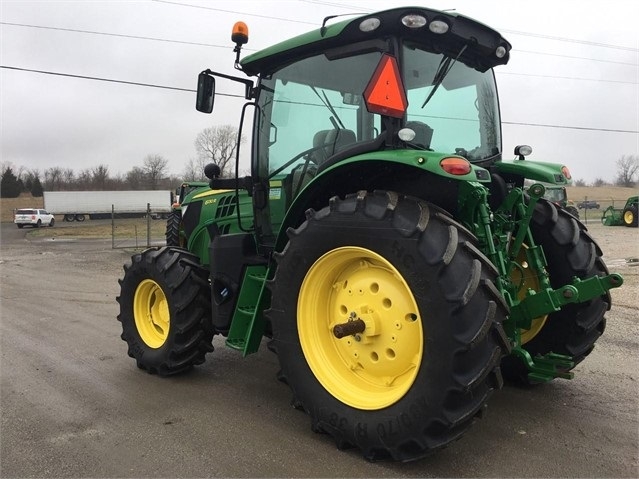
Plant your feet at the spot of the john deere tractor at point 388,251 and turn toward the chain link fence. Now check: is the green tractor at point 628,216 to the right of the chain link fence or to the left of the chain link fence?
right

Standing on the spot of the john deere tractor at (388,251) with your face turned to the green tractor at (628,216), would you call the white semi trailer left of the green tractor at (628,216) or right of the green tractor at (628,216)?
left

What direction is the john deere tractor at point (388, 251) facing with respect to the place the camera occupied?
facing away from the viewer and to the left of the viewer

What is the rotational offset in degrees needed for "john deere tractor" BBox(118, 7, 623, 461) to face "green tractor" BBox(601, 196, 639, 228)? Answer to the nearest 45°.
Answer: approximately 90° to its right

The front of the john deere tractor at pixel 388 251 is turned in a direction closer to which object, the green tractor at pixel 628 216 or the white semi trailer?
the white semi trailer

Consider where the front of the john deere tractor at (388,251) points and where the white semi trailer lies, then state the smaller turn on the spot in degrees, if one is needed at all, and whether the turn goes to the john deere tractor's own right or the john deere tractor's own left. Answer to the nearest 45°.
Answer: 0° — it already faces it
